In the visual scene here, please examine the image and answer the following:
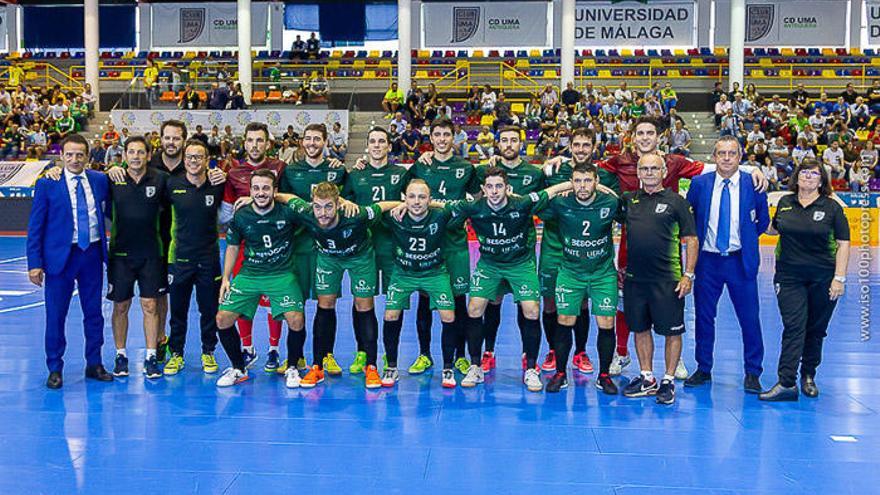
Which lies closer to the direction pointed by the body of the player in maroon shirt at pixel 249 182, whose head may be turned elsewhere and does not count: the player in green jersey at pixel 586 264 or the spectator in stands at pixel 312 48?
the player in green jersey

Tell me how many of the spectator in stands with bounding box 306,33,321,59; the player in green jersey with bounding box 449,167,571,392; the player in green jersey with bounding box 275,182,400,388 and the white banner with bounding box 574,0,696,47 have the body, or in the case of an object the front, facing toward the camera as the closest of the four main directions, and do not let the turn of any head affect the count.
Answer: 4

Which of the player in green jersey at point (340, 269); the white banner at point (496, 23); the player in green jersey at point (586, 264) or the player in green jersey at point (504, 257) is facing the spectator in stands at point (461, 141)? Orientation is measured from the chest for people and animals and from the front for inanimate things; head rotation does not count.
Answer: the white banner

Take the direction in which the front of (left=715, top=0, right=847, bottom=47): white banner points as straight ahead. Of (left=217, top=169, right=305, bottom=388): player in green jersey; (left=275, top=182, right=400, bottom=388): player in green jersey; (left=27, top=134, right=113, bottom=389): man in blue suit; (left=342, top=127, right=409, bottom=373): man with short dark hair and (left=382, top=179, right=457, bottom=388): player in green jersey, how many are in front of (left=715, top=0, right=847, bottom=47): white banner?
5

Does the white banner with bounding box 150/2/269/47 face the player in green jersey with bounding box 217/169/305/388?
yes

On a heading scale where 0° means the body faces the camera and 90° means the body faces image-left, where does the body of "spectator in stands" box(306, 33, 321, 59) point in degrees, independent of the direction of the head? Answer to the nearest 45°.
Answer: approximately 0°

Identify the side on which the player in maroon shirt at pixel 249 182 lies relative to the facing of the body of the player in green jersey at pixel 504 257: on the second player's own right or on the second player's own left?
on the second player's own right

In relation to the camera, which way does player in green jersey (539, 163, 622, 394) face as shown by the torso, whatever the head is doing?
toward the camera

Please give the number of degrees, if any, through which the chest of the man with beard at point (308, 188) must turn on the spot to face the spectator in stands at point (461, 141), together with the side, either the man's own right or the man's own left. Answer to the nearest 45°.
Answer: approximately 180°

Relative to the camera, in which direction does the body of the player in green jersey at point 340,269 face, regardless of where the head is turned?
toward the camera

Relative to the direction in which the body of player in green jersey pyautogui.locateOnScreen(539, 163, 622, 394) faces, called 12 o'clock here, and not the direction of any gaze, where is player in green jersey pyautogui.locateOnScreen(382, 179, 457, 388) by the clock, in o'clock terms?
player in green jersey pyautogui.locateOnScreen(382, 179, 457, 388) is roughly at 3 o'clock from player in green jersey pyautogui.locateOnScreen(539, 163, 622, 394).

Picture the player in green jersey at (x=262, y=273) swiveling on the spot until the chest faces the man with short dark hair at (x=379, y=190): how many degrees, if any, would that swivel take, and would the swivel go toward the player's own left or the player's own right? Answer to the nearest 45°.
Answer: approximately 90° to the player's own left

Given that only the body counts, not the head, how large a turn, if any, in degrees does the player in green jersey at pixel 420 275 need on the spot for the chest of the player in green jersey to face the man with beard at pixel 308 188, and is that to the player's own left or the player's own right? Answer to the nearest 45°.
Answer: approximately 135° to the player's own right

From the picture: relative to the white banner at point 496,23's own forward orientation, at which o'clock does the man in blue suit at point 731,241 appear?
The man in blue suit is roughly at 12 o'clock from the white banner.

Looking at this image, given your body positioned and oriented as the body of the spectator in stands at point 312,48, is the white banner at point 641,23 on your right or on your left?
on your left

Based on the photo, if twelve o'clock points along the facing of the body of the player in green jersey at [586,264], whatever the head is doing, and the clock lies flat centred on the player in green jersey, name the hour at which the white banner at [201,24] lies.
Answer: The white banner is roughly at 5 o'clock from the player in green jersey.

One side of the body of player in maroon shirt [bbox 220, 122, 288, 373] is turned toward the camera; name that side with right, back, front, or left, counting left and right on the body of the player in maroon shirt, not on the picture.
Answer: front
